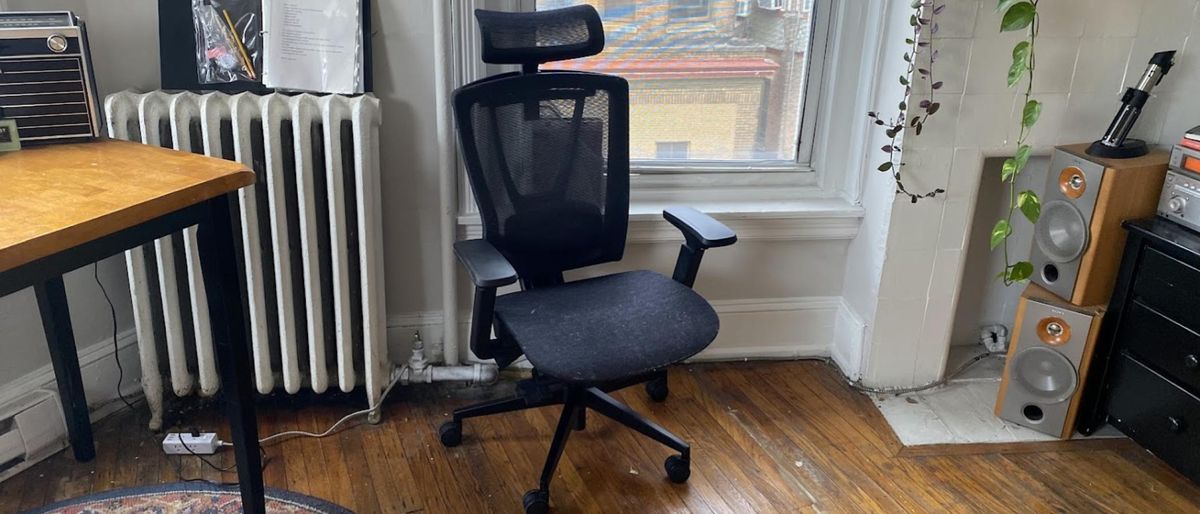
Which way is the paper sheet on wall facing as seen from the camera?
toward the camera

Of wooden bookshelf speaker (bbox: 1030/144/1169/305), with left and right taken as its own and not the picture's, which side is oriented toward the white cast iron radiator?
front

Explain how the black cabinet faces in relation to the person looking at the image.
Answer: facing the viewer and to the left of the viewer

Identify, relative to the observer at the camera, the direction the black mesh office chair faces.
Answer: facing the viewer and to the right of the viewer

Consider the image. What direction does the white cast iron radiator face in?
toward the camera

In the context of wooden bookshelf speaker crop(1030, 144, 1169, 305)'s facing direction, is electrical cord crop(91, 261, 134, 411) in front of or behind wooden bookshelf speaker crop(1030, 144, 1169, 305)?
in front

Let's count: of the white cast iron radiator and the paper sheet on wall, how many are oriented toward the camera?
2

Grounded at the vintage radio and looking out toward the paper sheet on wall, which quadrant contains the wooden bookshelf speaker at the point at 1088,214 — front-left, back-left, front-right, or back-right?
front-right

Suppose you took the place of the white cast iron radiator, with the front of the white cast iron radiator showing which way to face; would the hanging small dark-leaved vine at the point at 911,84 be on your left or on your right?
on your left
